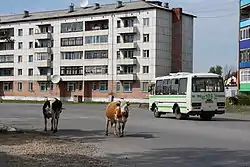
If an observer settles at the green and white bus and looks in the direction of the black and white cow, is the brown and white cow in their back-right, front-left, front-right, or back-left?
front-left

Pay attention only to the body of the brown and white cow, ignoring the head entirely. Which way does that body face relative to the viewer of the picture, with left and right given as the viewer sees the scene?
facing the viewer and to the right of the viewer

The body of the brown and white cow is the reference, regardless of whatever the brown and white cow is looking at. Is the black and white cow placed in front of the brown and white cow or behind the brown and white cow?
behind

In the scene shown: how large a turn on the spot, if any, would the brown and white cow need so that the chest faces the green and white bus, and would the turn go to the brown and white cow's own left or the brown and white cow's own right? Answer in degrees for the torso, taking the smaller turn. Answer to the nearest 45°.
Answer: approximately 90° to the brown and white cow's own left

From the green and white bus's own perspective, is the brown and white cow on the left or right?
on its left
